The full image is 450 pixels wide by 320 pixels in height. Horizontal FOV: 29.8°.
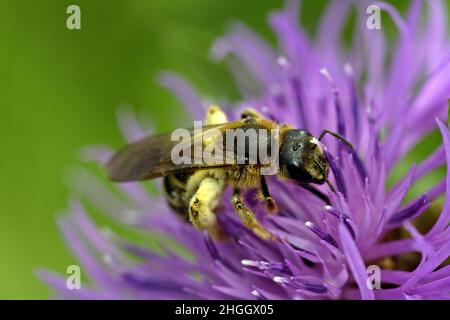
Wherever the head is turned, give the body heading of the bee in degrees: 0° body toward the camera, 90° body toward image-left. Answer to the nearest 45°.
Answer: approximately 270°
